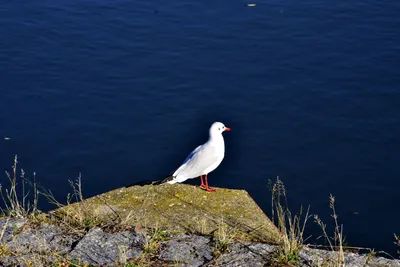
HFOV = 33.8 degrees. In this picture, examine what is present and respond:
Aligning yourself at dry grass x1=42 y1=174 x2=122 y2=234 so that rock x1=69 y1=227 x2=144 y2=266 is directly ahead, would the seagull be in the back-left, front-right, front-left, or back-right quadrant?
back-left

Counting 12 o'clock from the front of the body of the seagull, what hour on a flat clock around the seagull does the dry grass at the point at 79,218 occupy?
The dry grass is roughly at 4 o'clock from the seagull.

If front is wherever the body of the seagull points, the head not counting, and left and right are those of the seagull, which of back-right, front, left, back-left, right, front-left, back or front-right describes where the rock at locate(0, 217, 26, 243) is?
back-right

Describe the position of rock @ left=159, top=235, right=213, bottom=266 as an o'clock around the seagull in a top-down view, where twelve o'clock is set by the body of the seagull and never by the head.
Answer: The rock is roughly at 3 o'clock from the seagull.

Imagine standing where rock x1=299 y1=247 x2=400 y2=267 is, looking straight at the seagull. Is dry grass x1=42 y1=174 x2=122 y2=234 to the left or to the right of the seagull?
left

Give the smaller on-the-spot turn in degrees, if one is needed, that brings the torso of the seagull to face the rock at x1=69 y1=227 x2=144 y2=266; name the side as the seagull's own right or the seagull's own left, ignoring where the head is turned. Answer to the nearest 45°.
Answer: approximately 90° to the seagull's own right

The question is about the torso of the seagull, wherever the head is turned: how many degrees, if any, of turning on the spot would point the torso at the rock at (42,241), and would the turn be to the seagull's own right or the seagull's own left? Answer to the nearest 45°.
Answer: approximately 135° to the seagull's own right

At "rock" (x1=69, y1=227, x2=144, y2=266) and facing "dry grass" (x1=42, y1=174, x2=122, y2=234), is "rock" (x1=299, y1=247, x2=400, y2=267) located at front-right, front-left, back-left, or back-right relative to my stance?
back-right

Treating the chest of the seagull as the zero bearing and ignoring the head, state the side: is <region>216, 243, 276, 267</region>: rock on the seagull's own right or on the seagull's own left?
on the seagull's own right

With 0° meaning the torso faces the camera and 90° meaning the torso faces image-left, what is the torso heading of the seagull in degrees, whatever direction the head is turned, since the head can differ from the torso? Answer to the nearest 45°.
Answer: approximately 270°
